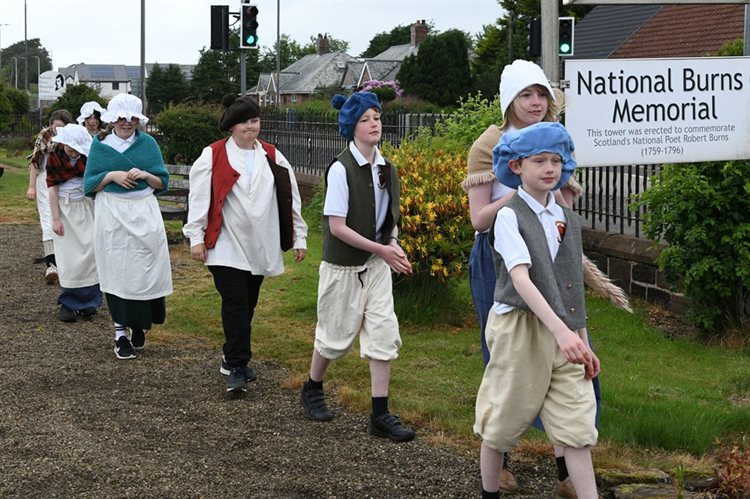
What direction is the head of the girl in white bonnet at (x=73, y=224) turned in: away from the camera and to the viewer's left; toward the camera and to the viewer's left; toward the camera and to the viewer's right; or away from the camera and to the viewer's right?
toward the camera and to the viewer's right

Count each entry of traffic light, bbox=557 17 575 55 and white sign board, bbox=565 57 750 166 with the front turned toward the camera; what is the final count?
2

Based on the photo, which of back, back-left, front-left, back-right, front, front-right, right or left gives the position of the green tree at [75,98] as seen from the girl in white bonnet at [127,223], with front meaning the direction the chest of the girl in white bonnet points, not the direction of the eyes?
back

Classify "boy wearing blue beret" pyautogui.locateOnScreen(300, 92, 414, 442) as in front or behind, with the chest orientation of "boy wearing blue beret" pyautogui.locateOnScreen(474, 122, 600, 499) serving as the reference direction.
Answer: behind

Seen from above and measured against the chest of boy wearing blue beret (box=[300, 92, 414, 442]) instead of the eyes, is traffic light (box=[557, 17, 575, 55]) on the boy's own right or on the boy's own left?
on the boy's own left

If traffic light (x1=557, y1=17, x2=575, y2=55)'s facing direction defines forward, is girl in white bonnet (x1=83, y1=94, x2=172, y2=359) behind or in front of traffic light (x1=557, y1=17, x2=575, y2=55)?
in front

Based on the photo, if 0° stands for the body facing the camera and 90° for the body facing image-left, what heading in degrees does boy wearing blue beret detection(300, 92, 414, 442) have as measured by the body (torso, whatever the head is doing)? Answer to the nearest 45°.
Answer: approximately 315°

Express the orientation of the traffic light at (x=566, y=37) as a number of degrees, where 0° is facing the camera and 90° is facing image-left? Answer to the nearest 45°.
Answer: approximately 0°

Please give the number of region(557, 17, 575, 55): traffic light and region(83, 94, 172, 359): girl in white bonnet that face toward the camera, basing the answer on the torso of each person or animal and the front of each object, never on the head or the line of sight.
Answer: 2
